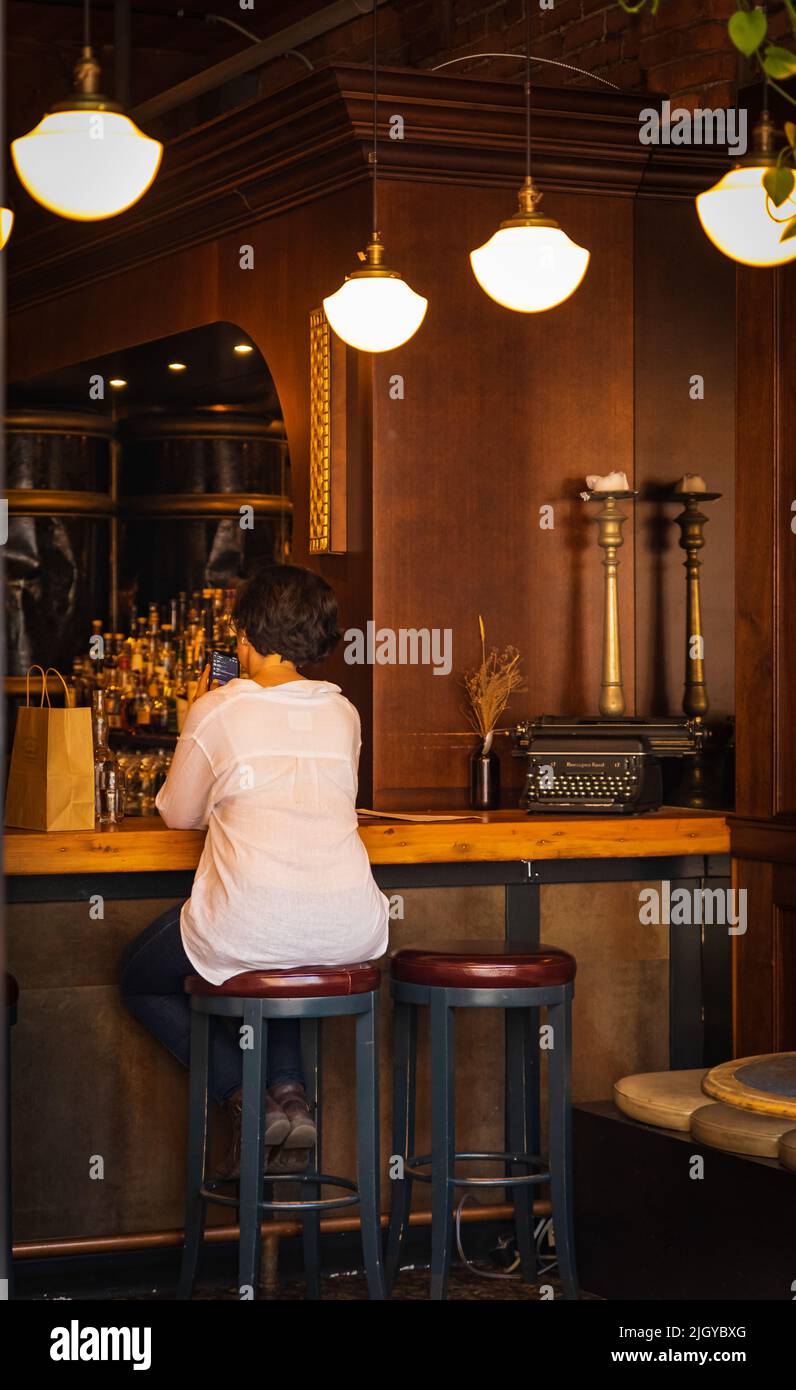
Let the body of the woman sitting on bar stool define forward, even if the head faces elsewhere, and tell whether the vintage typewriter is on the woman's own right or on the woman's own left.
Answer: on the woman's own right

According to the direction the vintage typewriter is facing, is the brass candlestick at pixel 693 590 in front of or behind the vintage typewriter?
behind

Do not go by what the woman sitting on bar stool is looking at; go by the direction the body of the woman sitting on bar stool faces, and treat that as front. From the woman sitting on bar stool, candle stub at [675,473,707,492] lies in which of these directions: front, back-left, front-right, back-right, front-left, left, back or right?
right

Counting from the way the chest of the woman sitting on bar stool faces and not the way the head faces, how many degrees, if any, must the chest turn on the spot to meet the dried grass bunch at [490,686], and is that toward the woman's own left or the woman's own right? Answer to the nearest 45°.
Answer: approximately 90° to the woman's own right

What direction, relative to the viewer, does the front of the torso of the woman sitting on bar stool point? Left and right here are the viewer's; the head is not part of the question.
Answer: facing away from the viewer and to the left of the viewer

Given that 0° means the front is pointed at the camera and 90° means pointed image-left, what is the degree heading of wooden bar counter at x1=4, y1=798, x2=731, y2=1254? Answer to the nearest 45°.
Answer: approximately 0°

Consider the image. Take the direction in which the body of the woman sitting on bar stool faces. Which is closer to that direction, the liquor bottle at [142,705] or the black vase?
the liquor bottle

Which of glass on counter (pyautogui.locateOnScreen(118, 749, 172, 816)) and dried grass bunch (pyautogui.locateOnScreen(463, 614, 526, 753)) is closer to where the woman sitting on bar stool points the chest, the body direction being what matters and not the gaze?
the glass on counter

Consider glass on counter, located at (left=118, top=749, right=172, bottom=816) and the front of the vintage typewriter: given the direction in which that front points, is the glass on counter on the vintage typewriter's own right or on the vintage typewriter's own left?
on the vintage typewriter's own right

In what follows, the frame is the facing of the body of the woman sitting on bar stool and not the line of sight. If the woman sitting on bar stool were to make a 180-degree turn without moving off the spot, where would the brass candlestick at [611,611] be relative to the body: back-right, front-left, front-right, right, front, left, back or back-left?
left
